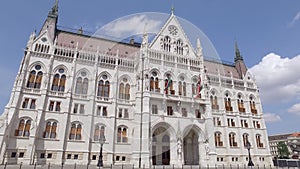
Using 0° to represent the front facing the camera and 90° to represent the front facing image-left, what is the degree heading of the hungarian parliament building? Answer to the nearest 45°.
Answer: approximately 315°
